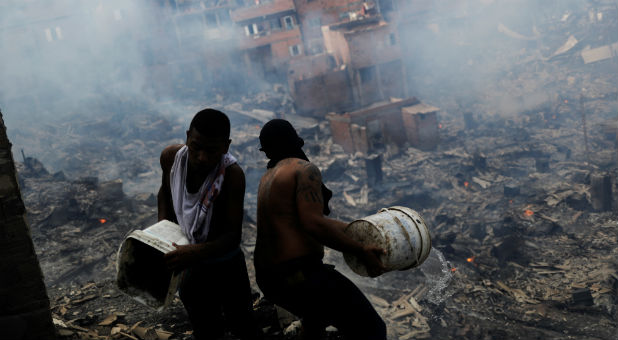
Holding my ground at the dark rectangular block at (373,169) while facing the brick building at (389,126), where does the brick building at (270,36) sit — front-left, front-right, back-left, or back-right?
front-left

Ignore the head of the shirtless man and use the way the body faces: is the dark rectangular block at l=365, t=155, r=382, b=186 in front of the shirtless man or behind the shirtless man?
in front

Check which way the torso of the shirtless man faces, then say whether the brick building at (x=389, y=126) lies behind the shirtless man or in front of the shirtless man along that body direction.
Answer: in front

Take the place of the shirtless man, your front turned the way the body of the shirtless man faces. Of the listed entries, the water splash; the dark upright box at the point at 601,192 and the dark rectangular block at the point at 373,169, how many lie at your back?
0

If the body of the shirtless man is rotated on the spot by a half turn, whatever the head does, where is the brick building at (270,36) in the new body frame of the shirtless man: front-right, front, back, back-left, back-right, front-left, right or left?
back-right

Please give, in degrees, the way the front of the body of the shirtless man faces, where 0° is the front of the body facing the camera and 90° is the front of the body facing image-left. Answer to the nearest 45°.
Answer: approximately 225°

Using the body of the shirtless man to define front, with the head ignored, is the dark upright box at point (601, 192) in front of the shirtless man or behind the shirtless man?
in front
